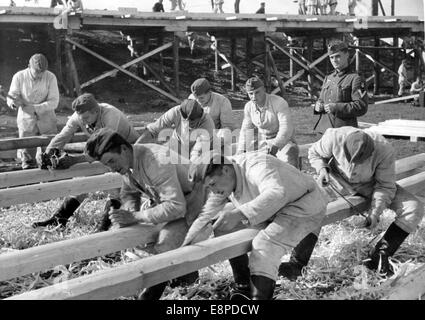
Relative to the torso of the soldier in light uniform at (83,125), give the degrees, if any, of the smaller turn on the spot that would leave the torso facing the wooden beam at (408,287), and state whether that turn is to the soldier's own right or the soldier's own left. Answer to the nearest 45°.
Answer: approximately 90° to the soldier's own left

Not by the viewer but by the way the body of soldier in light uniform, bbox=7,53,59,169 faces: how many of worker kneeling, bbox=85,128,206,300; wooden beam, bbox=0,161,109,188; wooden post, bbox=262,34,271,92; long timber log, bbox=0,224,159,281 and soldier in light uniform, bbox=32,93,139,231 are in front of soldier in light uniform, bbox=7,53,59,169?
4

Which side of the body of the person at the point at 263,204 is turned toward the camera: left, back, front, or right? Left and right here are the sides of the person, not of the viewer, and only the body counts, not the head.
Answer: left

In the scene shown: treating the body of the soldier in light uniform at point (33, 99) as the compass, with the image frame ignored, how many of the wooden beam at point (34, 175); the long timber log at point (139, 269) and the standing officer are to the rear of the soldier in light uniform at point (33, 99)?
0

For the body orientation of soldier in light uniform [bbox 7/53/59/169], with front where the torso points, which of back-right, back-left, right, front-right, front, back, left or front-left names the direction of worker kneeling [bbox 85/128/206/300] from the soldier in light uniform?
front

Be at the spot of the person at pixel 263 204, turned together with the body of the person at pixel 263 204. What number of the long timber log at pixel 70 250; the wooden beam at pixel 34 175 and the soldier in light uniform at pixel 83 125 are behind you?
0

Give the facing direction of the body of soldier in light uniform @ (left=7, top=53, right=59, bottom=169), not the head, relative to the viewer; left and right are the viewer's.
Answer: facing the viewer

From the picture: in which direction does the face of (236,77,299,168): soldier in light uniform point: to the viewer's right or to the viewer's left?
to the viewer's left

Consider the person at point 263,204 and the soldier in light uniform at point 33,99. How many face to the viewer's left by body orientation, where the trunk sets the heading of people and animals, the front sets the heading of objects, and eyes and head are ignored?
1

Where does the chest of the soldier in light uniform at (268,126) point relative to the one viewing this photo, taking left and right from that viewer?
facing the viewer and to the left of the viewer

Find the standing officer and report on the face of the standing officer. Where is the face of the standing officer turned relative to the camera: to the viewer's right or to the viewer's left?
to the viewer's left

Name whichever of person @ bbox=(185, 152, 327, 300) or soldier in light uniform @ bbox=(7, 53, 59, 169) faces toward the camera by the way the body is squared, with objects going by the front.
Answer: the soldier in light uniform
